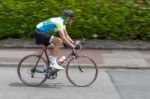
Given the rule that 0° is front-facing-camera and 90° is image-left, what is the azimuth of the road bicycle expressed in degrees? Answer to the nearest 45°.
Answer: approximately 270°

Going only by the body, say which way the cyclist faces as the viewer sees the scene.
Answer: to the viewer's right
